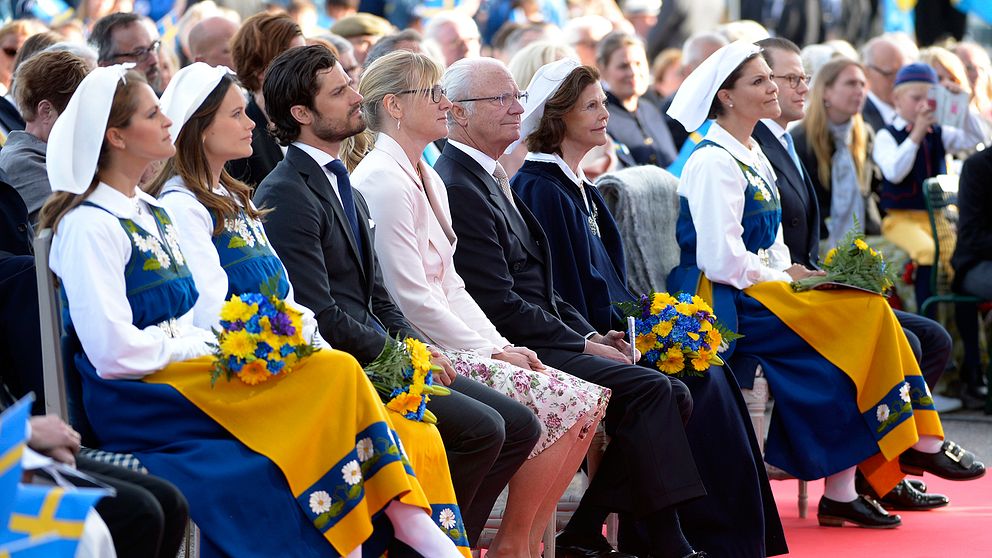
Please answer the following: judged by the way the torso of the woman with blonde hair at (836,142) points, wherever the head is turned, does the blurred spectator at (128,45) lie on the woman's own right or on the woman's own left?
on the woman's own right
